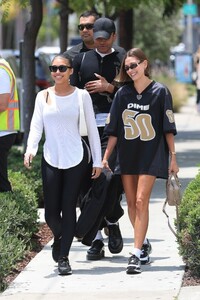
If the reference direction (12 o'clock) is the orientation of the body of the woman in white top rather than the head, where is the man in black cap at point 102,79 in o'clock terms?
The man in black cap is roughly at 7 o'clock from the woman in white top.

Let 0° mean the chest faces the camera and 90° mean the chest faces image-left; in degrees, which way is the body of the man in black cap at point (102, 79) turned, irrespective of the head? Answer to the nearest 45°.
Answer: approximately 0°

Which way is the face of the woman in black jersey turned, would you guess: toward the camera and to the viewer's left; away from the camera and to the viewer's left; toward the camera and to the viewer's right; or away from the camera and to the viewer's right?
toward the camera and to the viewer's left
